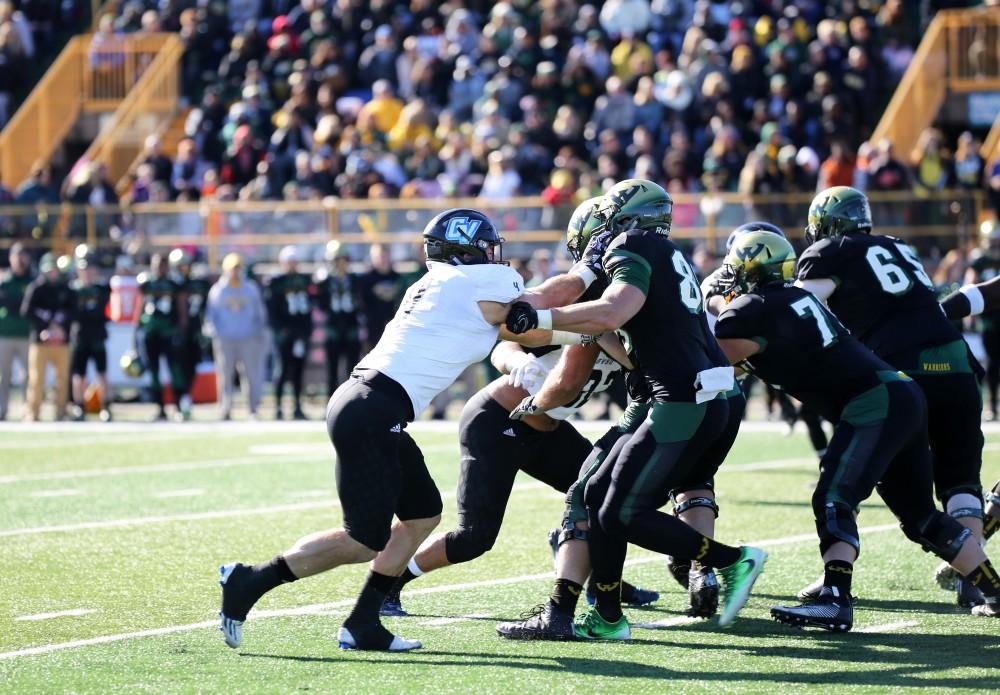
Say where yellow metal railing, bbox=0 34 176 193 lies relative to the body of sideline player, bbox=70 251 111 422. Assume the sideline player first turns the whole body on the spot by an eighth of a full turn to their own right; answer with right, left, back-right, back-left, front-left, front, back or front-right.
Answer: back-right

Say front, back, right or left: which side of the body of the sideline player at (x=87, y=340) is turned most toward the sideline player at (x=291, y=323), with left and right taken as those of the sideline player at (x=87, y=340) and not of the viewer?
left

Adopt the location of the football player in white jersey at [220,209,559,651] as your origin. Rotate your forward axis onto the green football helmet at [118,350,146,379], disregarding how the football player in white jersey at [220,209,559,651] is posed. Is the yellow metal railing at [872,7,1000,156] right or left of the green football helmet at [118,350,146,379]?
right

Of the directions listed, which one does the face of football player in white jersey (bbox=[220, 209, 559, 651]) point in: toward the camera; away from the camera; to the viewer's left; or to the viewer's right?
to the viewer's right

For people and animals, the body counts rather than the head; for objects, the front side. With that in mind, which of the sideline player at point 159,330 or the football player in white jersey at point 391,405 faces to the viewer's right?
the football player in white jersey

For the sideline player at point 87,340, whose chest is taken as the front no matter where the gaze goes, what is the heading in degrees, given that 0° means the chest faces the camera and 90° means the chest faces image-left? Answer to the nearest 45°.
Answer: approximately 0°

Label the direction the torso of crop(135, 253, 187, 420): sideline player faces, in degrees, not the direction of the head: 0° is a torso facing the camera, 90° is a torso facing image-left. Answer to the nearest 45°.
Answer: approximately 0°

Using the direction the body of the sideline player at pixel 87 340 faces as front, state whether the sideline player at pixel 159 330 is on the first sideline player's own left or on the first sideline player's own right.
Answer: on the first sideline player's own left

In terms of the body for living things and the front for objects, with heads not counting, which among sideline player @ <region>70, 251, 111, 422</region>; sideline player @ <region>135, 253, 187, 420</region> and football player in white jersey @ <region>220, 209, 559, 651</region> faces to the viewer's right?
the football player in white jersey

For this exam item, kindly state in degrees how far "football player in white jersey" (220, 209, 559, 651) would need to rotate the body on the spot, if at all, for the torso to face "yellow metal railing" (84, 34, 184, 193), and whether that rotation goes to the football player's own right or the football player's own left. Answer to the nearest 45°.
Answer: approximately 90° to the football player's own left

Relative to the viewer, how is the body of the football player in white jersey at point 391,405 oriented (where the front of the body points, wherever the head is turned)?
to the viewer's right

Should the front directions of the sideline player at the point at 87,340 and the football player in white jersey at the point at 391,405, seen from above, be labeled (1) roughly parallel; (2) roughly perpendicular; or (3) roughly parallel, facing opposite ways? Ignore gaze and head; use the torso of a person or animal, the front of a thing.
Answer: roughly perpendicular

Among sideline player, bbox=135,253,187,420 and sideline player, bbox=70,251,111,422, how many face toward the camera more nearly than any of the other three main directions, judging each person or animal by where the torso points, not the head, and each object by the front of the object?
2

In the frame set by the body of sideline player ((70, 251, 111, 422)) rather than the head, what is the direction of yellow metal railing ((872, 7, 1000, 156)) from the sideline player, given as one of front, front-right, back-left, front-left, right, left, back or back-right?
left

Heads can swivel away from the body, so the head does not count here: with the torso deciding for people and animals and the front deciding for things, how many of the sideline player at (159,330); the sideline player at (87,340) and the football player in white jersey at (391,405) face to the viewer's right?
1

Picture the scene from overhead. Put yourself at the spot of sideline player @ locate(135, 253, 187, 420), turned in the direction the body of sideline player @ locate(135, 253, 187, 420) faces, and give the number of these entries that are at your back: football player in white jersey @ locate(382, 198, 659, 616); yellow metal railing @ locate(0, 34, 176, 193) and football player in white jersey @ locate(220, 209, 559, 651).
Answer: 1
